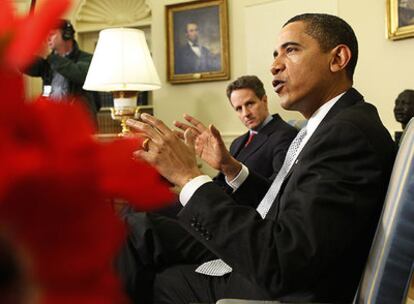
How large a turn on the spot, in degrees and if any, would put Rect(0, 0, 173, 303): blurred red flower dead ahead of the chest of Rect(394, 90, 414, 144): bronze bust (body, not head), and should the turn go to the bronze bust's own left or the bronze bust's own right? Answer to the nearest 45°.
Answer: approximately 45° to the bronze bust's own left

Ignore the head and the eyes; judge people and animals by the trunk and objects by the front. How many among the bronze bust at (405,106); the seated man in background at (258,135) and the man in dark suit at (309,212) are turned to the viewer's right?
0

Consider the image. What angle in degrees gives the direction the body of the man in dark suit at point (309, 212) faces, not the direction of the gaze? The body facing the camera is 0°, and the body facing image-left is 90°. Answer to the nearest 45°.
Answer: approximately 90°

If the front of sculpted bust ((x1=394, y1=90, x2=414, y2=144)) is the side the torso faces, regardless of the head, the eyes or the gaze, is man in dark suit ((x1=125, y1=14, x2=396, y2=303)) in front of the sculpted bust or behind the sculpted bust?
in front

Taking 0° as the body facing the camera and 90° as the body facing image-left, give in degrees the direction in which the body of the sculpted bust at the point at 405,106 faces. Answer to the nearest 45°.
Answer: approximately 45°

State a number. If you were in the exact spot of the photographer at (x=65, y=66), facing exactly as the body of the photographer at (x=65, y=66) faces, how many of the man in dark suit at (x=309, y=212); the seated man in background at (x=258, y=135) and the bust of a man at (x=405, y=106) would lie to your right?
0

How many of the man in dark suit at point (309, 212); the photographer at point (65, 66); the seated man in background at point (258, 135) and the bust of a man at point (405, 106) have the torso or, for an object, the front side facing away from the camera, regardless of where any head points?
0

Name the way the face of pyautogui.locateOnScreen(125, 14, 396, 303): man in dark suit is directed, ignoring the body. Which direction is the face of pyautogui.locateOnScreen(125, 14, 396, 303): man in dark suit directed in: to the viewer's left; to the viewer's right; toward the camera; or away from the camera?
to the viewer's left

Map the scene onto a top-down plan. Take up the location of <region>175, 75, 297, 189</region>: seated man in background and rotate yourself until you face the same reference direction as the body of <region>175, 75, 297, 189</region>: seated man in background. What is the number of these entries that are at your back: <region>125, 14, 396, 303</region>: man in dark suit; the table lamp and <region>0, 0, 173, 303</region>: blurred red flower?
0

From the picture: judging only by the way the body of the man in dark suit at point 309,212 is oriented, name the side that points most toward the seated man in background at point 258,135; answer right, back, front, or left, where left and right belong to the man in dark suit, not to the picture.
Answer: right

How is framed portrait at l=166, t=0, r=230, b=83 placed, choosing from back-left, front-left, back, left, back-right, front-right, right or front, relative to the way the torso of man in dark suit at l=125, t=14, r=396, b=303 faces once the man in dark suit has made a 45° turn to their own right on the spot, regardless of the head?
front-right

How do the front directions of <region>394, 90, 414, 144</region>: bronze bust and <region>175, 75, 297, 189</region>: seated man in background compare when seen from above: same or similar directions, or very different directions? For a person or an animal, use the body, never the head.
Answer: same or similar directions
